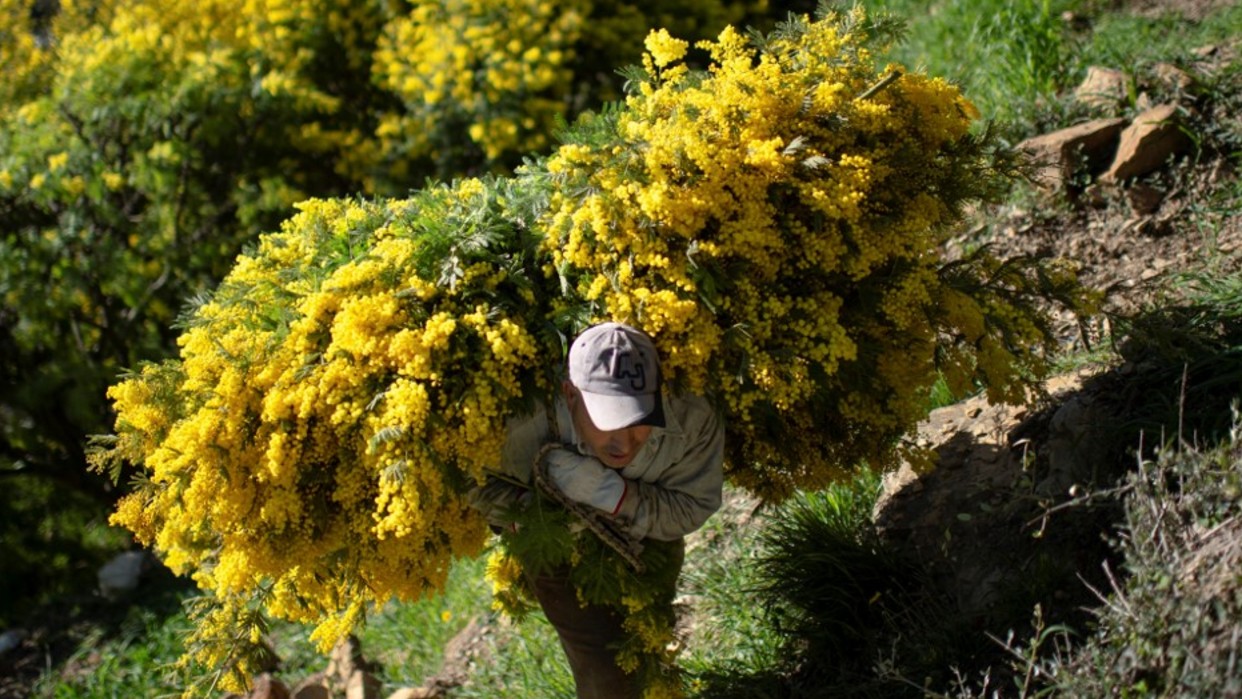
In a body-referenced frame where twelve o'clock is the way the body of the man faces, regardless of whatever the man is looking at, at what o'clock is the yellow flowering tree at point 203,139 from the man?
The yellow flowering tree is roughly at 5 o'clock from the man.

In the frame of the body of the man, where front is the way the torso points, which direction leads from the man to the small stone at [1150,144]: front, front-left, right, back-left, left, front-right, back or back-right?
back-left

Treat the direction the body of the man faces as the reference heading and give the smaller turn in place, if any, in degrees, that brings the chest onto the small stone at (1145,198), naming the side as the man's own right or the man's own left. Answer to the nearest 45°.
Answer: approximately 135° to the man's own left

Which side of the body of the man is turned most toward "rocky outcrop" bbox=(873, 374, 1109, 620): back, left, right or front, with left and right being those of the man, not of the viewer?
left

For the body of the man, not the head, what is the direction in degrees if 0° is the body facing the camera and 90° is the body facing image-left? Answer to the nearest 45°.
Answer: approximately 0°

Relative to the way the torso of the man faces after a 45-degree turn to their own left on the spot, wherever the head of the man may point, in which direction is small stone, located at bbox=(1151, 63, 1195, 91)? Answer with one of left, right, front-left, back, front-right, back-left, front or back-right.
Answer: left
